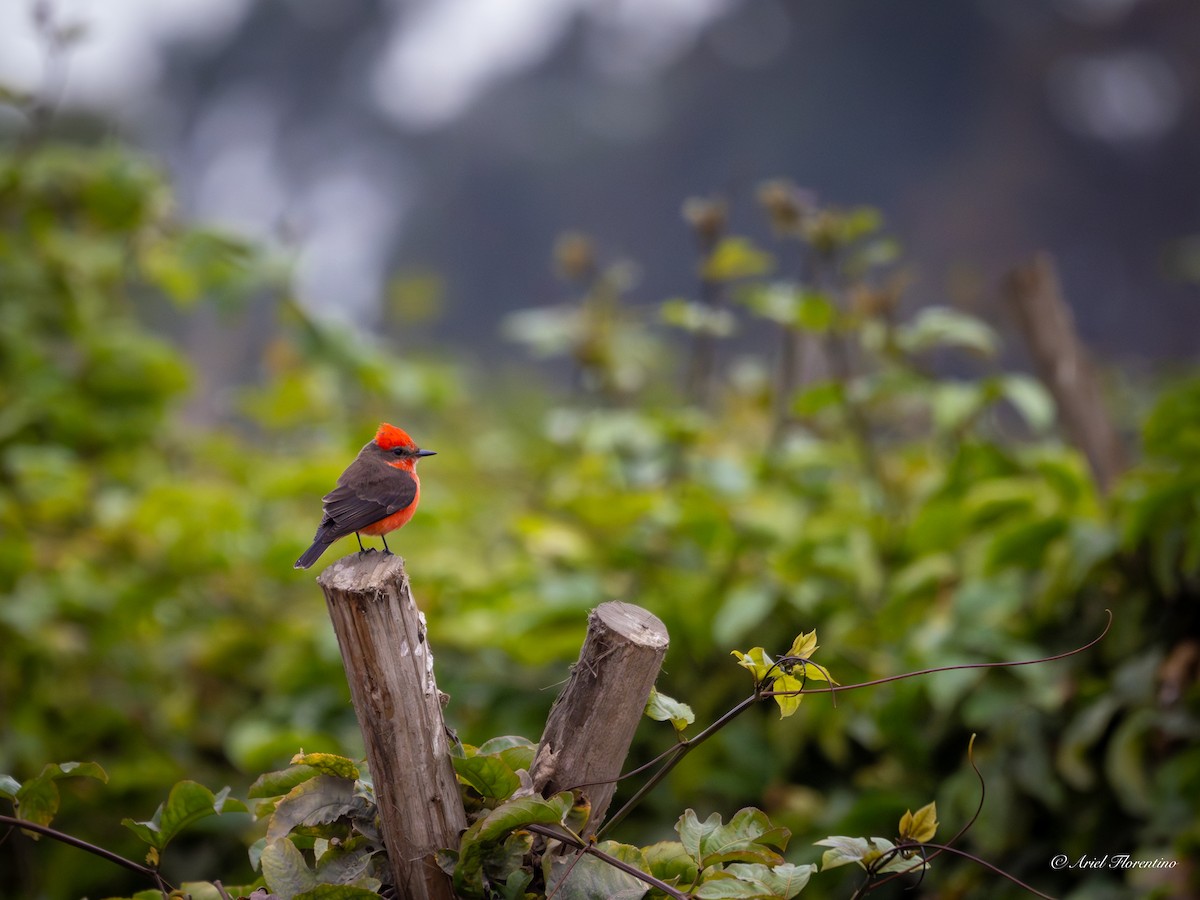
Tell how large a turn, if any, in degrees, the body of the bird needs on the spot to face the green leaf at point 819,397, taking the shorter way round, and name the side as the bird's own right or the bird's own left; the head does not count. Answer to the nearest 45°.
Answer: approximately 45° to the bird's own left

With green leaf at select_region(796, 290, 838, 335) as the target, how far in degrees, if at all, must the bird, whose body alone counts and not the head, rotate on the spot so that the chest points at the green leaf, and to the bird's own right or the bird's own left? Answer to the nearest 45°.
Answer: approximately 45° to the bird's own left

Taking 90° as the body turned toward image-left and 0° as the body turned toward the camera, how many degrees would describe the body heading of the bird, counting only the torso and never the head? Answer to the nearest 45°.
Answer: approximately 270°
